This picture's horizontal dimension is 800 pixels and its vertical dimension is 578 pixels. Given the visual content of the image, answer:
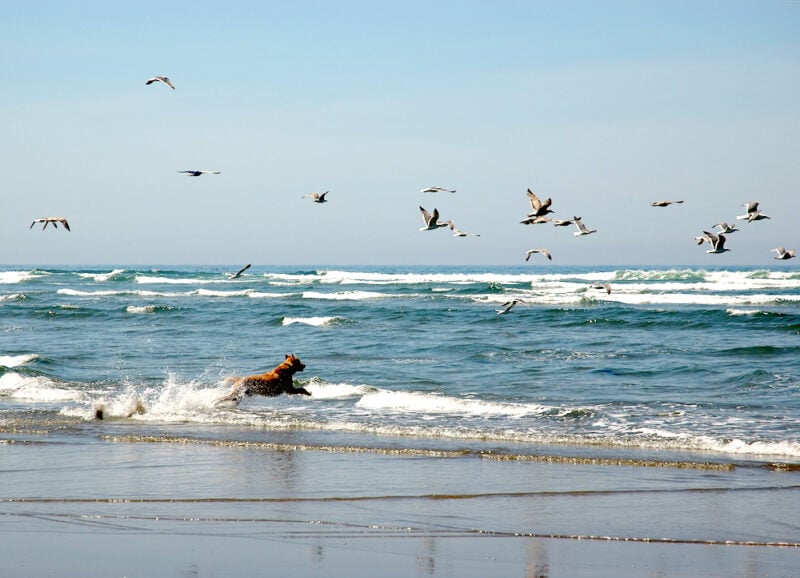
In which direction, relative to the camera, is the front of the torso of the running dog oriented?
to the viewer's right

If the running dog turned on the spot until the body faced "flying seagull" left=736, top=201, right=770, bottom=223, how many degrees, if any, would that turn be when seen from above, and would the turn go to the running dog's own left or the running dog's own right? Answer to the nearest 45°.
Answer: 0° — it already faces it

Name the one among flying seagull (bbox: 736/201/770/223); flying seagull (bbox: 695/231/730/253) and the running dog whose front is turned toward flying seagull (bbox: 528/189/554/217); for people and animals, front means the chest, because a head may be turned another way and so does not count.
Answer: the running dog
